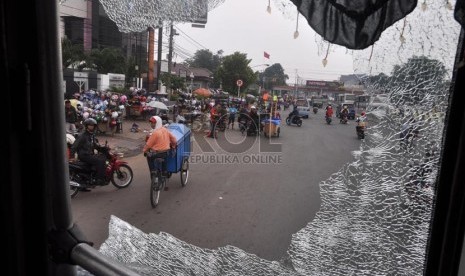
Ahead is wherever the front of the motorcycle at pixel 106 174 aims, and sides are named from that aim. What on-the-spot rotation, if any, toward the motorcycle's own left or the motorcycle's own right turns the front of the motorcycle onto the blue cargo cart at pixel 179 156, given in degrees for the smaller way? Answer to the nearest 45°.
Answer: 0° — it already faces it

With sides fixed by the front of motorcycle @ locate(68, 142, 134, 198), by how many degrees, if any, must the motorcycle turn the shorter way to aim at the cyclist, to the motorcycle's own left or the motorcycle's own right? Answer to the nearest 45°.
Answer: approximately 45° to the motorcycle's own right

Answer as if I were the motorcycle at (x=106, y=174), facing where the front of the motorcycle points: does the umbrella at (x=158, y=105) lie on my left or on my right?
on my left

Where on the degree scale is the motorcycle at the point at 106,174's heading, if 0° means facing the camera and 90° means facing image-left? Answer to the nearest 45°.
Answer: approximately 270°

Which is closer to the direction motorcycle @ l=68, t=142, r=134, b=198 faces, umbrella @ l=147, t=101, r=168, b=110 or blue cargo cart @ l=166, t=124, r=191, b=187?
the blue cargo cart

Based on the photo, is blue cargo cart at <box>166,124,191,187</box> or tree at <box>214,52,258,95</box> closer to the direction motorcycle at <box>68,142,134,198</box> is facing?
the blue cargo cart
